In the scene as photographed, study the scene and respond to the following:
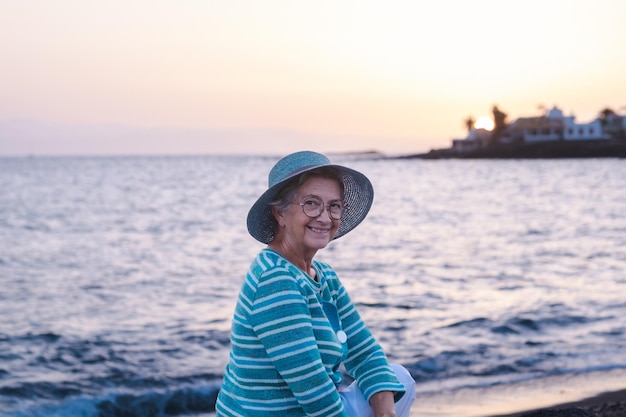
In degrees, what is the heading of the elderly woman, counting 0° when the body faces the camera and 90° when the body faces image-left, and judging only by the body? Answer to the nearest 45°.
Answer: approximately 315°
